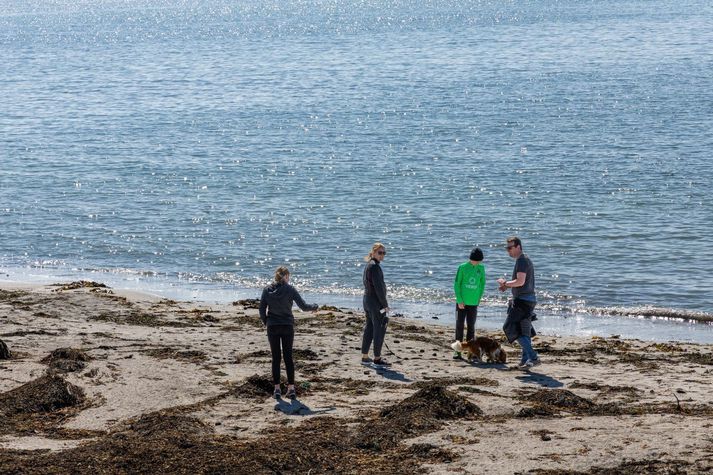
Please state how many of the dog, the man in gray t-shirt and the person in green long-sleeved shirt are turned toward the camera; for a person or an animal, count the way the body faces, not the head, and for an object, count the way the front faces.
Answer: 1

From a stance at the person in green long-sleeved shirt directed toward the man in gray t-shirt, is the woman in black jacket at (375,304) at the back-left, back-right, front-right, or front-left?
back-right

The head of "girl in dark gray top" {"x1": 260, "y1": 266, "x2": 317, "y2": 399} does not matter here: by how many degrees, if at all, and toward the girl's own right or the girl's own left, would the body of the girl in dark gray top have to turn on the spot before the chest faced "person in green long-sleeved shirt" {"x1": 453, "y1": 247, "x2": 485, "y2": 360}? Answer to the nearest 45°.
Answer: approximately 45° to the girl's own right

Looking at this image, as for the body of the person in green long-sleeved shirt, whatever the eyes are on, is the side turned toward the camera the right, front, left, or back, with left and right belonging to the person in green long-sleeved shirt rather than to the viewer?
front

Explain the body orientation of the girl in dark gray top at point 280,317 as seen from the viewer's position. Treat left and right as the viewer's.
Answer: facing away from the viewer

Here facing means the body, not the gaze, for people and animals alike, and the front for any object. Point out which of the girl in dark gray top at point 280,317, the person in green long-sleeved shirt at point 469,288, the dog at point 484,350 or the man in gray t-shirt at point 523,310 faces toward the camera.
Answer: the person in green long-sleeved shirt

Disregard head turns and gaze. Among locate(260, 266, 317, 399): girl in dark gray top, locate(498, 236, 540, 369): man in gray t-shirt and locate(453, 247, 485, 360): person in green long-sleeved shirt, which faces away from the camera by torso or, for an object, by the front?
the girl in dark gray top

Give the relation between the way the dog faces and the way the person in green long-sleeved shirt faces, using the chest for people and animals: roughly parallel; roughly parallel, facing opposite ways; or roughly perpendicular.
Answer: roughly perpendicular

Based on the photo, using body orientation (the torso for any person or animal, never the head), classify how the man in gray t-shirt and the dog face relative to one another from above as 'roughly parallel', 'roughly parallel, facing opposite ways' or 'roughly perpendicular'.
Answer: roughly parallel

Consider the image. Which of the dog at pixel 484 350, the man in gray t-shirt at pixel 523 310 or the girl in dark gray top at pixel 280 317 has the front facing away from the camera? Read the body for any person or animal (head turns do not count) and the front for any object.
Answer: the girl in dark gray top

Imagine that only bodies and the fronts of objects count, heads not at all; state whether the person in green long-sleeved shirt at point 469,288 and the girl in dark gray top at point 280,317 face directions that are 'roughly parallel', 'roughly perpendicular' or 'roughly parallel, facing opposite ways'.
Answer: roughly parallel, facing opposite ways

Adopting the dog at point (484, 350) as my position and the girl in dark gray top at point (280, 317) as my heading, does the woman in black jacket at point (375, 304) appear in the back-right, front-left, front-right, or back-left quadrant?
front-right

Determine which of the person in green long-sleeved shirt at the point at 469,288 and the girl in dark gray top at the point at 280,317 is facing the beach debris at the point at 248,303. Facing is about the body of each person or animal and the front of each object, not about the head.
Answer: the girl in dark gray top

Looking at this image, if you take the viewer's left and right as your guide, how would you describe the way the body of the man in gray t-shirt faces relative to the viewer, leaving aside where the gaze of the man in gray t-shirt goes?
facing to the left of the viewer

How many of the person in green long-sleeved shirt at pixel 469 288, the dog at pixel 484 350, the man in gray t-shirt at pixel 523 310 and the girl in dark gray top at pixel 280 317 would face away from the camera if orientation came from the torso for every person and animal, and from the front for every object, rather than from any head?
1

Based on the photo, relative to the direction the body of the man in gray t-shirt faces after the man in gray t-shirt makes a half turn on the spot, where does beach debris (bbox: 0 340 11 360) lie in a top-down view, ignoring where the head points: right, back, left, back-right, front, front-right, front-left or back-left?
back

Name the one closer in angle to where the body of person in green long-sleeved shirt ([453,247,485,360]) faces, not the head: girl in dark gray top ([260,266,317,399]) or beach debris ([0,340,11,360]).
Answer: the girl in dark gray top
